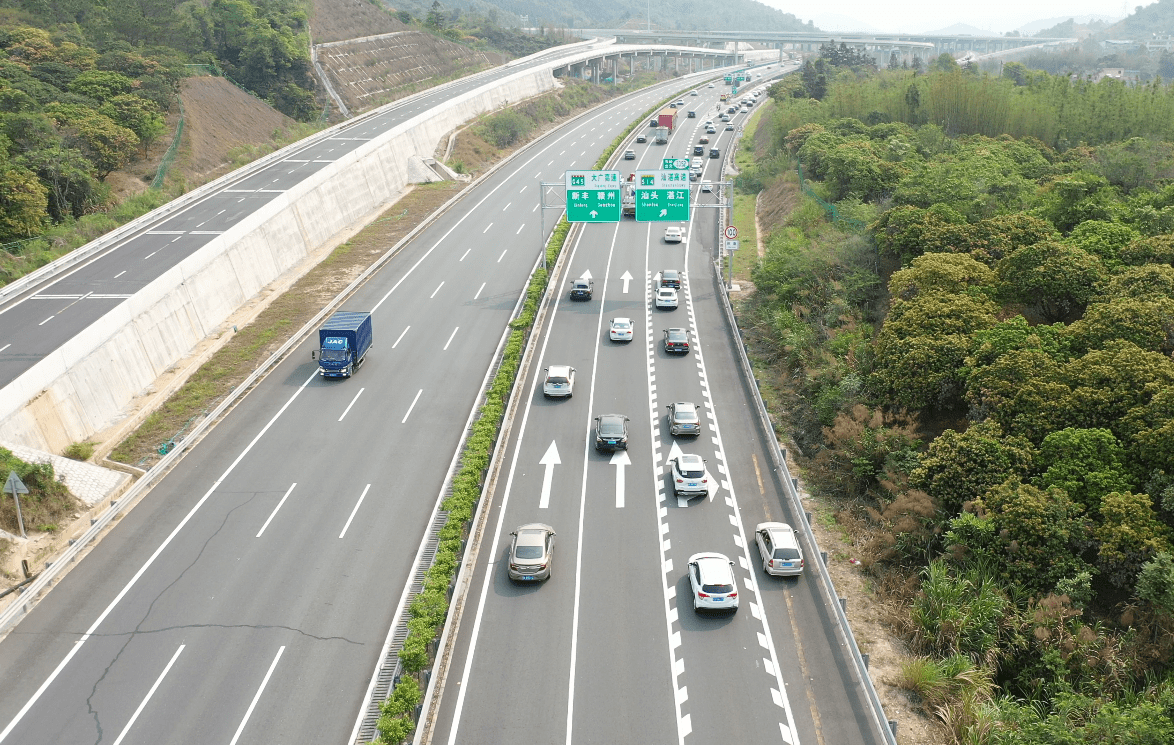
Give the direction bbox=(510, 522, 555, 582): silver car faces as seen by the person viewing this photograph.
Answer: facing away from the viewer

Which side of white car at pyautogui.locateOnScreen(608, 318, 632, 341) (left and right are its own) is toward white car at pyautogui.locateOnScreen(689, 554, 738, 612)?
back

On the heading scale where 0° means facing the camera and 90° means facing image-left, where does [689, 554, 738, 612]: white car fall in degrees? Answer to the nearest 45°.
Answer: approximately 180°

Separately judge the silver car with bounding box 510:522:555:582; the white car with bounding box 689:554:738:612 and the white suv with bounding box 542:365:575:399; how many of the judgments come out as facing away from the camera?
3

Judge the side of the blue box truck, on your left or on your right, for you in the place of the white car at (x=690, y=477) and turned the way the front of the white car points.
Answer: on your left

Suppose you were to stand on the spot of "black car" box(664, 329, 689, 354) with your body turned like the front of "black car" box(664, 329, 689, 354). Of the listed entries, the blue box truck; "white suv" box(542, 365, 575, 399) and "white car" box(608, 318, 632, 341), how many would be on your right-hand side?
0

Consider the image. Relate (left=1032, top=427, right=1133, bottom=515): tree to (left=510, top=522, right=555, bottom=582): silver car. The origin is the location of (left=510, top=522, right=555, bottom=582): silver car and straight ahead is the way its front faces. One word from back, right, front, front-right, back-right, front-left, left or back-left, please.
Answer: right

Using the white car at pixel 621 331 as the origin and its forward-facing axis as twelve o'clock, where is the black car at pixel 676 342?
The black car is roughly at 4 o'clock from the white car.

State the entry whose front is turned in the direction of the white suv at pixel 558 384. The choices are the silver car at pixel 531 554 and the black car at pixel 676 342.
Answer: the silver car

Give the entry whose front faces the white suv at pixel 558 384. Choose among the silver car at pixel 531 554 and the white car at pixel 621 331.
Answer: the silver car

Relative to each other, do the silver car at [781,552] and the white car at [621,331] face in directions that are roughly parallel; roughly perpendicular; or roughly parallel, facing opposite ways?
roughly parallel

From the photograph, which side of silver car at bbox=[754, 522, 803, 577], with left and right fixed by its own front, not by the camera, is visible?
back

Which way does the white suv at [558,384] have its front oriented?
away from the camera

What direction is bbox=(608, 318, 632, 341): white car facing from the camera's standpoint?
away from the camera

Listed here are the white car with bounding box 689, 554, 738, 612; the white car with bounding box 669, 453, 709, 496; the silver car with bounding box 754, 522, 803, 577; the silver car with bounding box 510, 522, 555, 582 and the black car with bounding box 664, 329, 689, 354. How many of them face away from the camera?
5

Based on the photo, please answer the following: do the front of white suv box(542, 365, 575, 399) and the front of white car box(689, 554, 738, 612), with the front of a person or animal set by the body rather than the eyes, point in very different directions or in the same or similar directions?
same or similar directions

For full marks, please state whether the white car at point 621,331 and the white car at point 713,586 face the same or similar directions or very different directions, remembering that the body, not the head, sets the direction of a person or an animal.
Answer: same or similar directions

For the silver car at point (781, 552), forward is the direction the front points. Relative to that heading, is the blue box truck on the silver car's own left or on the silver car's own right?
on the silver car's own left

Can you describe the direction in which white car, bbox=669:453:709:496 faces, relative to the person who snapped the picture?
facing away from the viewer

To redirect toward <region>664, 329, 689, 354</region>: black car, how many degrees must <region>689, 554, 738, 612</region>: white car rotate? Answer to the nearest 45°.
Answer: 0° — it already faces it

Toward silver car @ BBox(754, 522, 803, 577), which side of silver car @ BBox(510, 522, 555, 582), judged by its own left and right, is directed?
right
